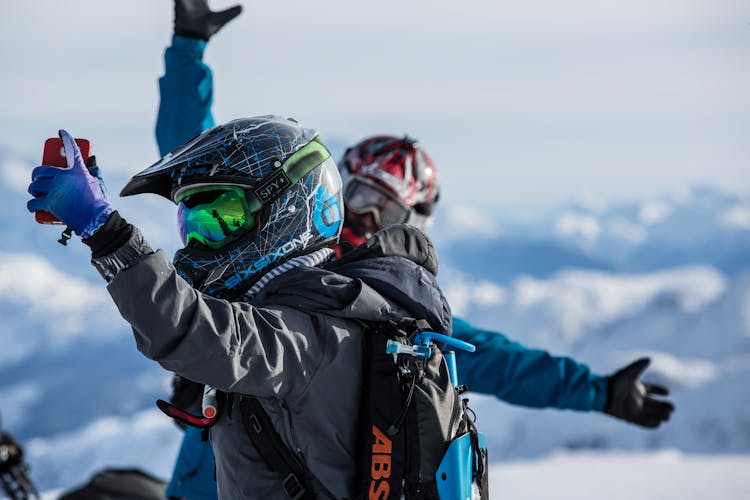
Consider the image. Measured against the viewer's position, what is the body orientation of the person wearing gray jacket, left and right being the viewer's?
facing to the left of the viewer
